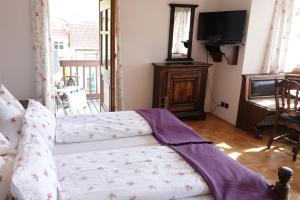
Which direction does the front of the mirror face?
toward the camera

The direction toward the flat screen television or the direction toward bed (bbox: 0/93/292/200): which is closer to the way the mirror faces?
the bed

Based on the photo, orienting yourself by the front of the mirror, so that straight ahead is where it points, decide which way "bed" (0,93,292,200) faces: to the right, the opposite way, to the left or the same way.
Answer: to the left

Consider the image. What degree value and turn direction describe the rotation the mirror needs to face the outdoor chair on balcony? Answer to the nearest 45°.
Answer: approximately 90° to its right

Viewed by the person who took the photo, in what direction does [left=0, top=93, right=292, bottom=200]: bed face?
facing to the right of the viewer

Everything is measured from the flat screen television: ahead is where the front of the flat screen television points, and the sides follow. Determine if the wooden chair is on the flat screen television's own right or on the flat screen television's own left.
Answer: on the flat screen television's own left

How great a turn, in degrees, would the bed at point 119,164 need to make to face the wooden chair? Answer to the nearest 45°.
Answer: approximately 45° to its left

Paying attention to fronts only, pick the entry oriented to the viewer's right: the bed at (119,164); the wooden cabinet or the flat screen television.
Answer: the bed

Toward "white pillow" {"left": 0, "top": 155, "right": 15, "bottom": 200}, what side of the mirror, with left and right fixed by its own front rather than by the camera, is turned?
front

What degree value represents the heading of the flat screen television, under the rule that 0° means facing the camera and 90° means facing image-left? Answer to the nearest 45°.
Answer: approximately 45°

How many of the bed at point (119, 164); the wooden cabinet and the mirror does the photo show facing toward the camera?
2

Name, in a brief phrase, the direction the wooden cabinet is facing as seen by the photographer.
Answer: facing the viewer

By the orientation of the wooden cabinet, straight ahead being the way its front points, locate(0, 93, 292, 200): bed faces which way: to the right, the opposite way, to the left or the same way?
to the left
